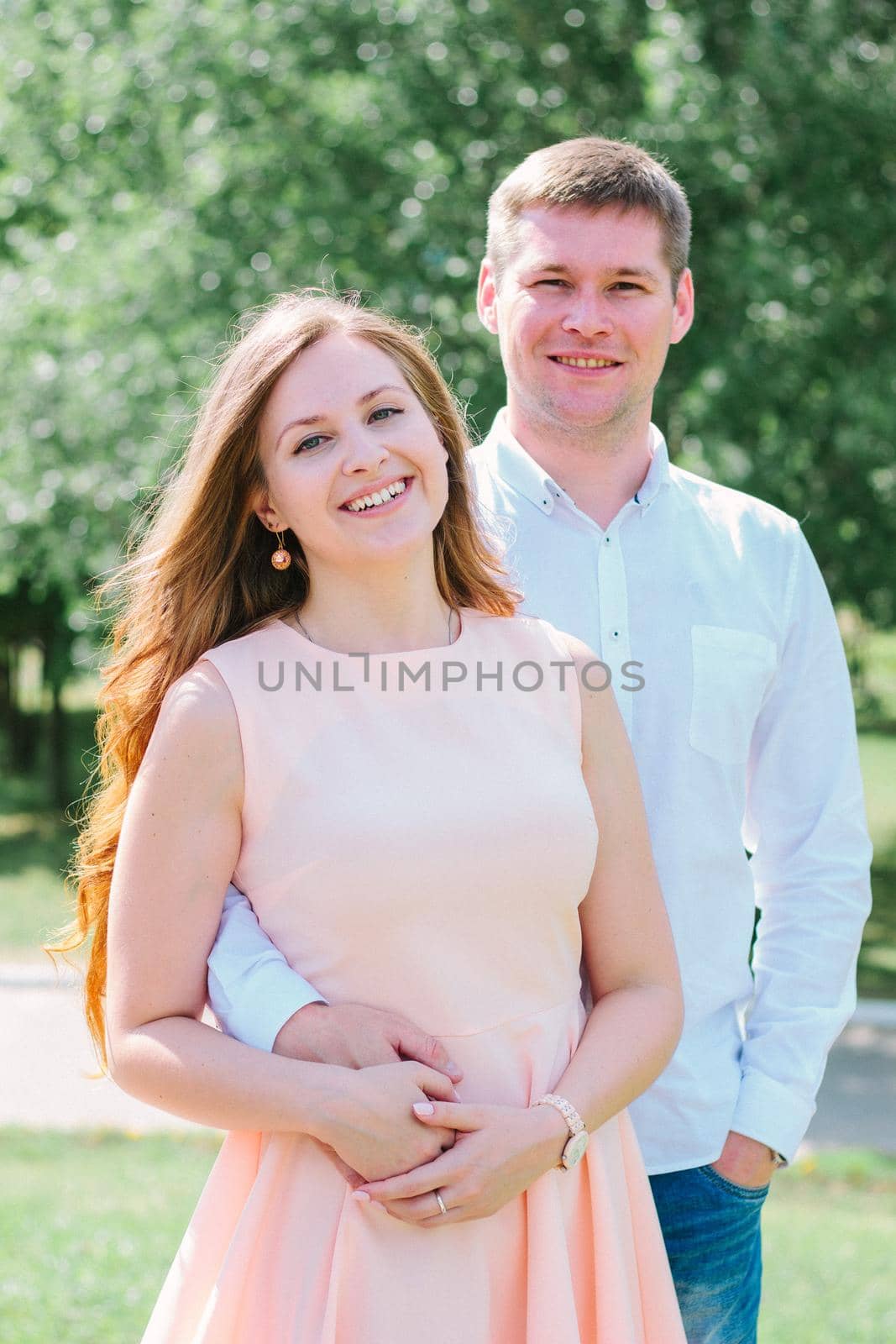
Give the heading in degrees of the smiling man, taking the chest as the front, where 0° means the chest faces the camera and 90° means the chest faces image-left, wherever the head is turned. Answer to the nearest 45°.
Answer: approximately 0°

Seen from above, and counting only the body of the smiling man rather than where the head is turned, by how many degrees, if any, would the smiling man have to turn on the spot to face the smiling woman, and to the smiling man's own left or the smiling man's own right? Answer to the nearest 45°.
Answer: approximately 45° to the smiling man's own right
